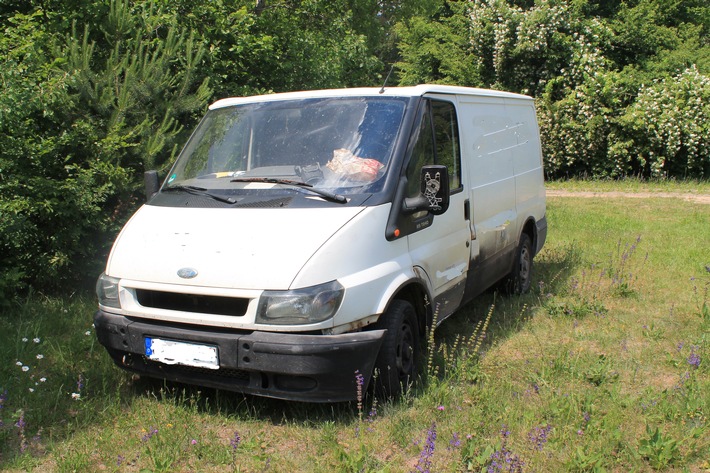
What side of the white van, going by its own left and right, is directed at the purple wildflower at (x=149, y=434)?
front

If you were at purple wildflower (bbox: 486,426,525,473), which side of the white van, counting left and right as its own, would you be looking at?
left

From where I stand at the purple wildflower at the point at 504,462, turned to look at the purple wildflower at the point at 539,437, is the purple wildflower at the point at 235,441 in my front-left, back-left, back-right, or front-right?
back-left

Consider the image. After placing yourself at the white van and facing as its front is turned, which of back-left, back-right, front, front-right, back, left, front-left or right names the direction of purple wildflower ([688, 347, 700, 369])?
back-left

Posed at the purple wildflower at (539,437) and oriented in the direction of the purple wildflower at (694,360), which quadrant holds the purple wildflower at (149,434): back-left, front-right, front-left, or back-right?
back-left

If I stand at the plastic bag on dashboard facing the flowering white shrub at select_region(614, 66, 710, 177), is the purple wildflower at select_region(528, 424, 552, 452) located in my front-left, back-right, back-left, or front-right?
back-right

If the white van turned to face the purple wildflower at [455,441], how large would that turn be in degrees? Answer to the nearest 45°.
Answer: approximately 90° to its left

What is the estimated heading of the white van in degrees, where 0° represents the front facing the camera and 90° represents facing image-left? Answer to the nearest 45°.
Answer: approximately 45°

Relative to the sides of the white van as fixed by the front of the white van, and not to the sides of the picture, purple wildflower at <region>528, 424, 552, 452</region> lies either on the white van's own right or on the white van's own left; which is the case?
on the white van's own left
